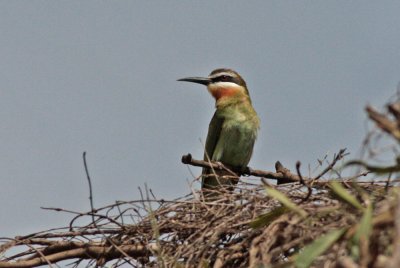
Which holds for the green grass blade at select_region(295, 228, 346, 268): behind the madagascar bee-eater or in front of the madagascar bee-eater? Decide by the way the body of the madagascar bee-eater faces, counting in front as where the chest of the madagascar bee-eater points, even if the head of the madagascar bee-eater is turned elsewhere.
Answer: in front

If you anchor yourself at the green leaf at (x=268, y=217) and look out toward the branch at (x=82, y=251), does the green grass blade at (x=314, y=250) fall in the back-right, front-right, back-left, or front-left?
back-left

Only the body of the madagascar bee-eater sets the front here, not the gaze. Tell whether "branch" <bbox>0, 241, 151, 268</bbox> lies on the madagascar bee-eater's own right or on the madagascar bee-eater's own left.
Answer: on the madagascar bee-eater's own right
